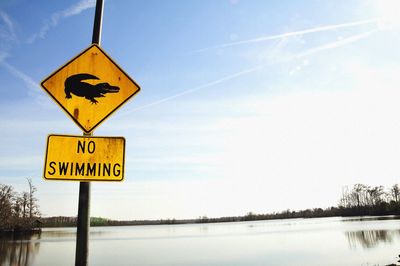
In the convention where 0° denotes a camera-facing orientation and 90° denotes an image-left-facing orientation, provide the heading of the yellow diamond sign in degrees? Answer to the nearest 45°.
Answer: approximately 0°

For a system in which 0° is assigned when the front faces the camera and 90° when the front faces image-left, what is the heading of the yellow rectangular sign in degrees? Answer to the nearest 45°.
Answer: approximately 0°
